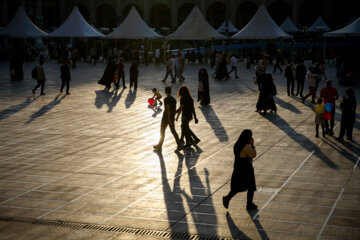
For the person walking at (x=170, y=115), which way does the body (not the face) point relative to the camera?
to the viewer's left
